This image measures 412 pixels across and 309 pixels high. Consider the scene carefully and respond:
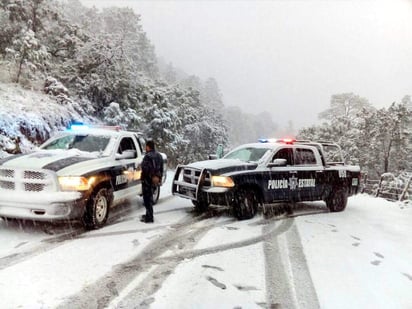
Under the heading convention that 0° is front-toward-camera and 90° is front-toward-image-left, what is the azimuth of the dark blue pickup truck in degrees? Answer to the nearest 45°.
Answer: approximately 45°

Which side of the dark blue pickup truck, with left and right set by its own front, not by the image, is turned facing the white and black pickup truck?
front

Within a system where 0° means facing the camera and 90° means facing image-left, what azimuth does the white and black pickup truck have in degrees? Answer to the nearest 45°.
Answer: approximately 45°

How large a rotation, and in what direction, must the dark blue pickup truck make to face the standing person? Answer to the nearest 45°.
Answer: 0° — it already faces them

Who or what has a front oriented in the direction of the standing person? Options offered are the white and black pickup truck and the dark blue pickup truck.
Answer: the dark blue pickup truck

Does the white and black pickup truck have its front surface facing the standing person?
no

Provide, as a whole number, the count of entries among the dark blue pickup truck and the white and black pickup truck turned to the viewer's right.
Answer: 0
